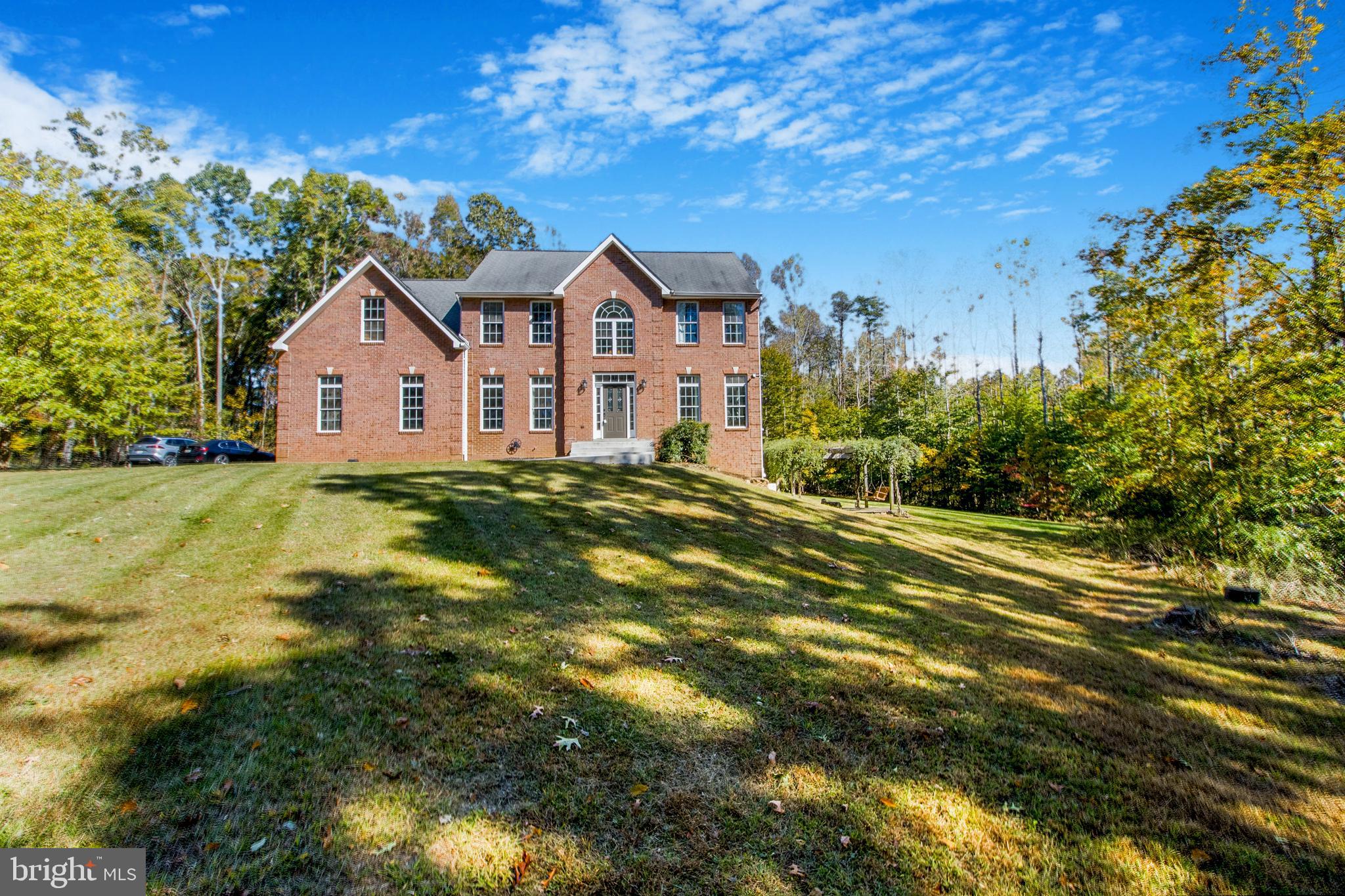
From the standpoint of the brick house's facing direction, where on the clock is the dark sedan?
The dark sedan is roughly at 4 o'clock from the brick house.

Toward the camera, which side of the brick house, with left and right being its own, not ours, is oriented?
front

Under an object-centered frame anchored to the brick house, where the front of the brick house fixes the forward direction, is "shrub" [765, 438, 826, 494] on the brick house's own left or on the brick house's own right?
on the brick house's own left

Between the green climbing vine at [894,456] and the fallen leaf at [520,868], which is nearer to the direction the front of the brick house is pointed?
the fallen leaf

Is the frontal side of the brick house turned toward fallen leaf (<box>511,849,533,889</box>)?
yes

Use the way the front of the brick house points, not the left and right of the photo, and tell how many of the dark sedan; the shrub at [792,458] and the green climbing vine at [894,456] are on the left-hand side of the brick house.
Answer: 2

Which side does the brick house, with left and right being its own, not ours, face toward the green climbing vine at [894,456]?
left

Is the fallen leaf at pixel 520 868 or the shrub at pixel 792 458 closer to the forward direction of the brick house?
the fallen leaf

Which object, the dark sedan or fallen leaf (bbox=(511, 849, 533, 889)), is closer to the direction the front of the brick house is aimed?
the fallen leaf

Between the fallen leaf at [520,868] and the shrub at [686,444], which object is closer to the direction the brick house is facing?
the fallen leaf
